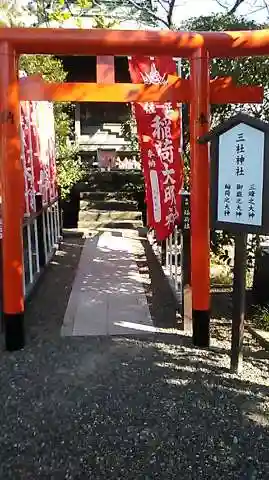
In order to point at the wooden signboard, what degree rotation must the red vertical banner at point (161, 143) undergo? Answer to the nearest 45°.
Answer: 0° — it already faces it

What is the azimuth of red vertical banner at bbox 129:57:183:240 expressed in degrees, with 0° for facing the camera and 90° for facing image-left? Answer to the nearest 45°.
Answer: approximately 0°

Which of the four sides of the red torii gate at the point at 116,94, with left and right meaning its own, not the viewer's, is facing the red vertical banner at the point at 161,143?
back

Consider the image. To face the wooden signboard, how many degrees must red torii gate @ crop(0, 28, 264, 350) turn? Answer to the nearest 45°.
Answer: approximately 45° to its left

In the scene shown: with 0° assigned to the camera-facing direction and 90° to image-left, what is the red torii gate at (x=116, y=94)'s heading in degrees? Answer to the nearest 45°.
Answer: approximately 0°

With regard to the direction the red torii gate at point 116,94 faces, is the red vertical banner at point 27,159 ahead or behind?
behind

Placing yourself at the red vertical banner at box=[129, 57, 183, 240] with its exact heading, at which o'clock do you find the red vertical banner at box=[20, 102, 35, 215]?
the red vertical banner at box=[20, 102, 35, 215] is roughly at 4 o'clock from the red vertical banner at box=[129, 57, 183, 240].

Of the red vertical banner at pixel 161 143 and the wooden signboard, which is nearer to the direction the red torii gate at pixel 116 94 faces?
the wooden signboard

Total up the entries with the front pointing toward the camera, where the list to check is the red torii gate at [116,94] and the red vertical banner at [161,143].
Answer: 2
